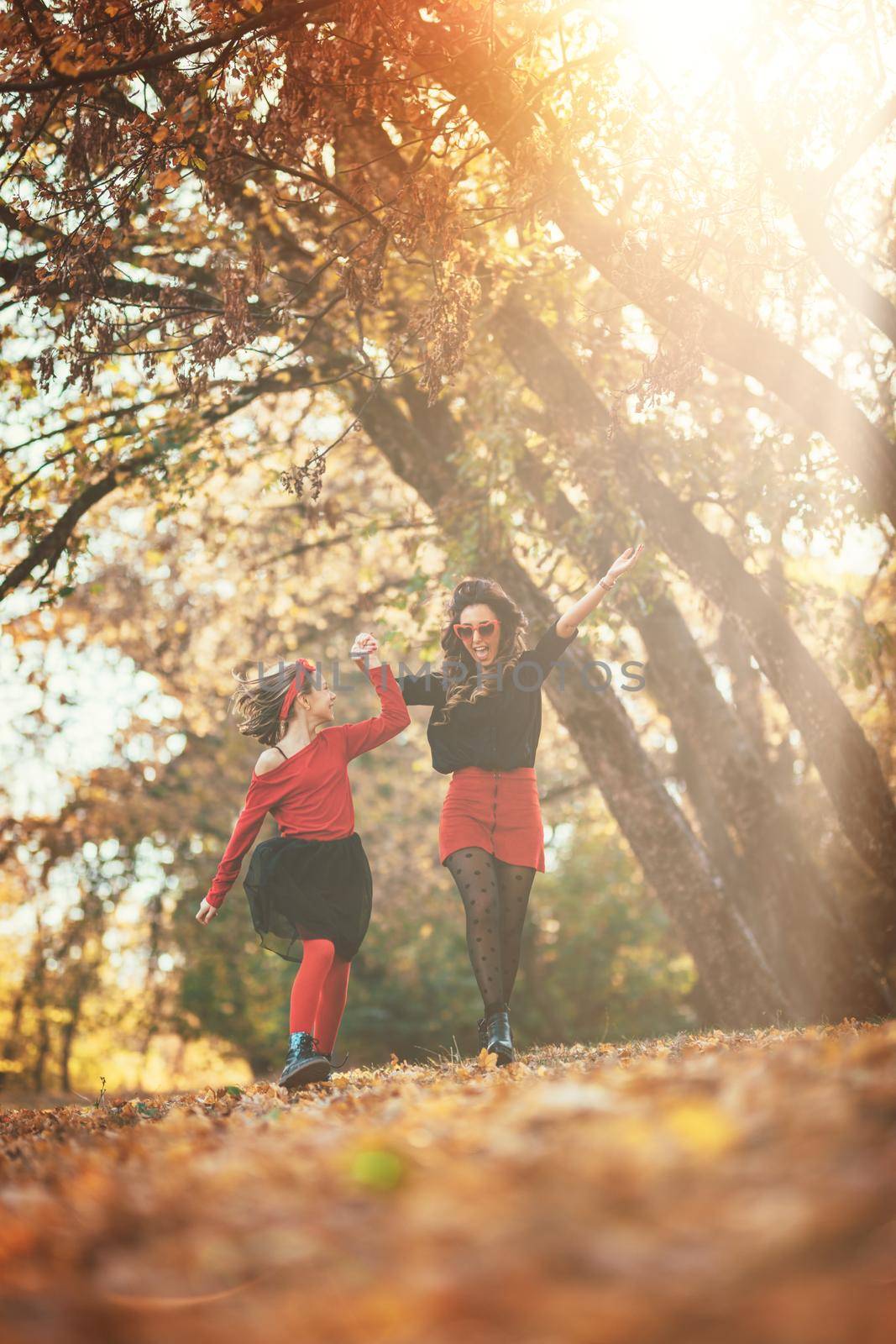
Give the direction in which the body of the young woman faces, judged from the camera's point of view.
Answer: toward the camera

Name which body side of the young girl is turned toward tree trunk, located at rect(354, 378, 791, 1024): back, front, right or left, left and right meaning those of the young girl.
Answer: left

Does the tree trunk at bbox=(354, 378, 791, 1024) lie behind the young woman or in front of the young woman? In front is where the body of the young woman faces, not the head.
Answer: behind

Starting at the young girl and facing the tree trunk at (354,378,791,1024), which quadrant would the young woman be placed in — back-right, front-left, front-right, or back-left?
front-right

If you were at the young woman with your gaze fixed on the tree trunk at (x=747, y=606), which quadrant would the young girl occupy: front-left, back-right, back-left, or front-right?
back-left

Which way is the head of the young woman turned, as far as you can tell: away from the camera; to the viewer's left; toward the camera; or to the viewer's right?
toward the camera

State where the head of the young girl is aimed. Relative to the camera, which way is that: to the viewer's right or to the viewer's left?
to the viewer's right

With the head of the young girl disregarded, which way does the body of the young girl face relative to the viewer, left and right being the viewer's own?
facing the viewer and to the right of the viewer

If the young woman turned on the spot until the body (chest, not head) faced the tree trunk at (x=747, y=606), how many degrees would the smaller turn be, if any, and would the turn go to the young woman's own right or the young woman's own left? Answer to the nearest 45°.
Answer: approximately 135° to the young woman's own left

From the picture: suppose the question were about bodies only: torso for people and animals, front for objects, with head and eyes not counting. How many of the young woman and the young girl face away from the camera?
0
